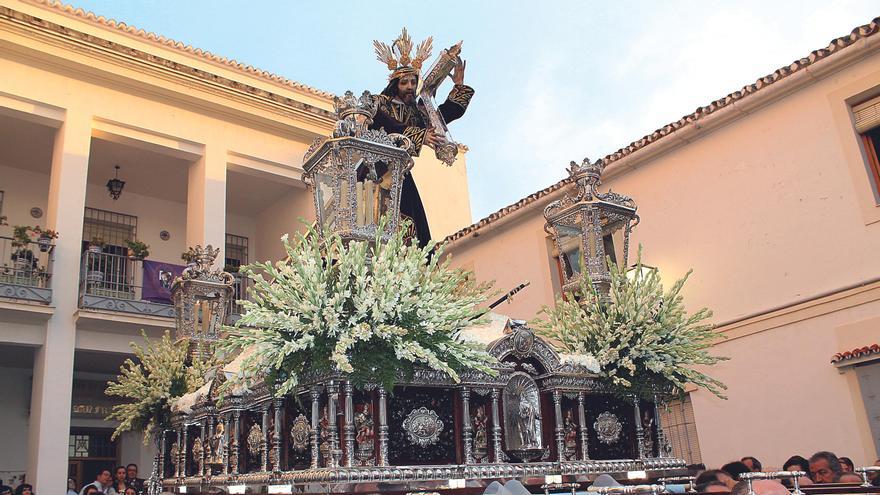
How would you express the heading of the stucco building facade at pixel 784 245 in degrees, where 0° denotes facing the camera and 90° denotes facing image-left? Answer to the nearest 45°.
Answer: approximately 45°

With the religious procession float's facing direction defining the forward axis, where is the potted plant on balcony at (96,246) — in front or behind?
behind

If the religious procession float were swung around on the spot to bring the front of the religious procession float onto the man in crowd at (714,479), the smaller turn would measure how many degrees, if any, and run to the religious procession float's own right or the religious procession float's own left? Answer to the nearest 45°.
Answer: approximately 45° to the religious procession float's own left

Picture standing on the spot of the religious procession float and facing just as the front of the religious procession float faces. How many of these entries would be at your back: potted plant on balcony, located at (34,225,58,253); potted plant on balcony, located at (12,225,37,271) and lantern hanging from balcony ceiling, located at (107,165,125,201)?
3

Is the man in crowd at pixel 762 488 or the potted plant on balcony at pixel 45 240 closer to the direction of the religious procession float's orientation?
the man in crowd

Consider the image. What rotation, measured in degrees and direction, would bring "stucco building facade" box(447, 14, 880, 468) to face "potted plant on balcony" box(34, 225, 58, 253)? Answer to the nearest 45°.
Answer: approximately 45° to its right

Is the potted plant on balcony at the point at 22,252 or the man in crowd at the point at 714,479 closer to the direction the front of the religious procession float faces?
the man in crowd
